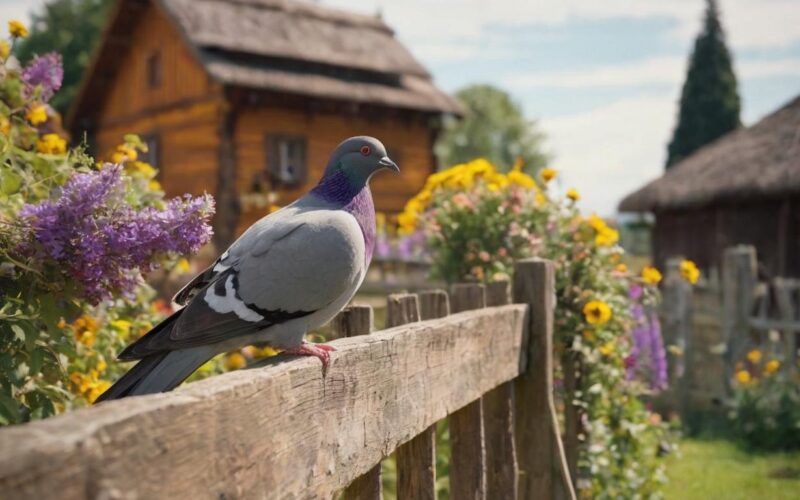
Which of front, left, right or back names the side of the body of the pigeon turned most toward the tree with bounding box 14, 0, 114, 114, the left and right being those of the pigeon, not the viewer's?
left

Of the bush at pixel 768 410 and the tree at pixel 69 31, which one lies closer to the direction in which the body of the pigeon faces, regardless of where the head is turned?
the bush

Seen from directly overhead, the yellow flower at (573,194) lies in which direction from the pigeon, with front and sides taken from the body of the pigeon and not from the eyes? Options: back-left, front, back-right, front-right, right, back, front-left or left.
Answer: front-left

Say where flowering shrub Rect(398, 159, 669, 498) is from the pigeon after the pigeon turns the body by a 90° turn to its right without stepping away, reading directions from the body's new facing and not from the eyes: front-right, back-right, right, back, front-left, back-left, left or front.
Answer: back-left

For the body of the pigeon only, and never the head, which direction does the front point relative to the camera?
to the viewer's right

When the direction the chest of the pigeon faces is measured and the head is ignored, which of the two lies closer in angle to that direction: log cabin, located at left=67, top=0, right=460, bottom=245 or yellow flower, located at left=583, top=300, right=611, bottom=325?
the yellow flower
